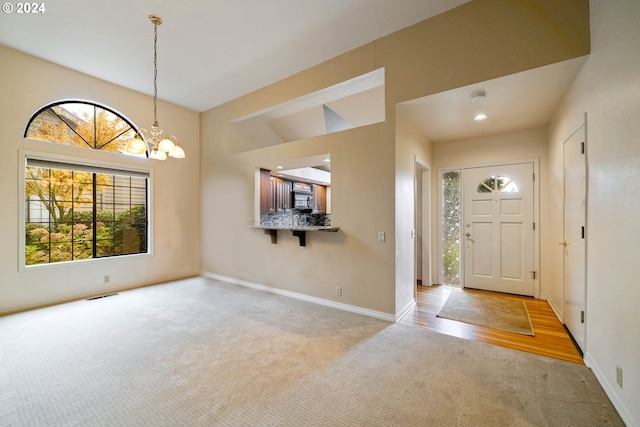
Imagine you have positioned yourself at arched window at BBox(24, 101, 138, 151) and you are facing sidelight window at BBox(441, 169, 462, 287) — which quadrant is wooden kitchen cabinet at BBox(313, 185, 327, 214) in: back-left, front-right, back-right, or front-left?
front-left

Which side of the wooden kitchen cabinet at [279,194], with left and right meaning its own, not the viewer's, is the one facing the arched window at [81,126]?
right

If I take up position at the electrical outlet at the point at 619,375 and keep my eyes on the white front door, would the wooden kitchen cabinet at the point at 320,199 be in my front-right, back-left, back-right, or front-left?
front-left

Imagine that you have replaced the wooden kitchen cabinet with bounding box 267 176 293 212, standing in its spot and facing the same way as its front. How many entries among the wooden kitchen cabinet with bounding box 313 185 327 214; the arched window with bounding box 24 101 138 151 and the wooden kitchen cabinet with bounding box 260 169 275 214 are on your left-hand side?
1

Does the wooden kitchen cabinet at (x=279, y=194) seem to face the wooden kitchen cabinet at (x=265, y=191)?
no

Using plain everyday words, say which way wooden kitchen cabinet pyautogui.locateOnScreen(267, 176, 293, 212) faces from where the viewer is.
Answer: facing the viewer and to the right of the viewer

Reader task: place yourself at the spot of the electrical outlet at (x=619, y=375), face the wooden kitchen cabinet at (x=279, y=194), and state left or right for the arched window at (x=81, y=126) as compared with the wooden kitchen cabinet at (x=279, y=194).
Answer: left

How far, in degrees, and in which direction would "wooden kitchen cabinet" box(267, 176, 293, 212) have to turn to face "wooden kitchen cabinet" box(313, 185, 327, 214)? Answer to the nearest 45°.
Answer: approximately 90° to its left

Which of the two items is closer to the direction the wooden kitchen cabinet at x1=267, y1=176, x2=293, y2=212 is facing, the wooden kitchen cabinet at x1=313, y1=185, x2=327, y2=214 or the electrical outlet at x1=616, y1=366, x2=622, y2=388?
the electrical outlet

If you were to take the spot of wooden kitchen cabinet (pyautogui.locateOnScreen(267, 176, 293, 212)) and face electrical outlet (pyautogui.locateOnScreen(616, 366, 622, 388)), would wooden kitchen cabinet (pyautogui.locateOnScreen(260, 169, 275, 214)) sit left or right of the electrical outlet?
right

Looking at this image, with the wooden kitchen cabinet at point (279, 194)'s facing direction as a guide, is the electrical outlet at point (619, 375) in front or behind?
in front
